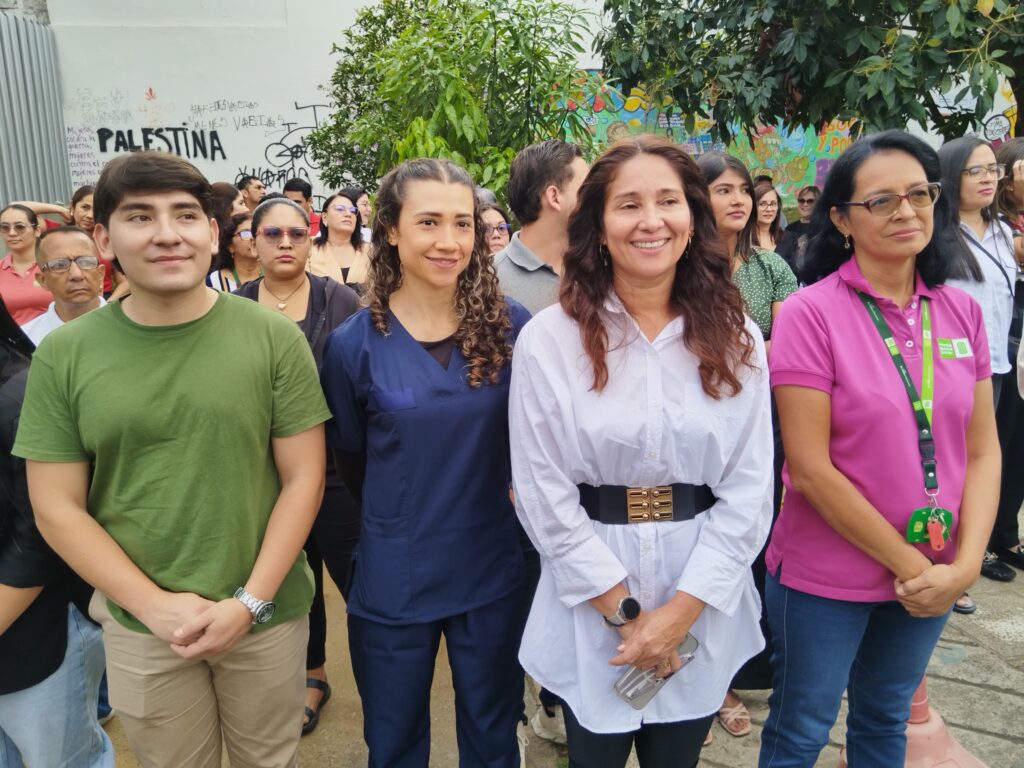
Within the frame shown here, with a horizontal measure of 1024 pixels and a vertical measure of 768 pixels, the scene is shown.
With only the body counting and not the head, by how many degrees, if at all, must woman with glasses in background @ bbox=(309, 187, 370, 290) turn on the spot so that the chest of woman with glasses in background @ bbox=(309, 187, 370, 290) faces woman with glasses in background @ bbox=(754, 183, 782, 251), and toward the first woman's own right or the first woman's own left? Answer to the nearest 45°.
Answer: approximately 45° to the first woman's own left

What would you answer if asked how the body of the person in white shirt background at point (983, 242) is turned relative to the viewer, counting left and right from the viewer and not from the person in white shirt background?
facing the viewer and to the right of the viewer

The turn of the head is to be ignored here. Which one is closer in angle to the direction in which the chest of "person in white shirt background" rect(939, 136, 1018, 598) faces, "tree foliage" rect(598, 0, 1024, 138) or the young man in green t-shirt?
the young man in green t-shirt

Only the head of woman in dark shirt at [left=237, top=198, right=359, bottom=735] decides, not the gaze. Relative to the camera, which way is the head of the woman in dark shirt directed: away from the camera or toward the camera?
toward the camera

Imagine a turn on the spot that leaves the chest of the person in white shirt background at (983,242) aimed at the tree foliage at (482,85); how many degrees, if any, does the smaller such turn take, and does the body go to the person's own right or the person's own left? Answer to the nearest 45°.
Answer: approximately 135° to the person's own right

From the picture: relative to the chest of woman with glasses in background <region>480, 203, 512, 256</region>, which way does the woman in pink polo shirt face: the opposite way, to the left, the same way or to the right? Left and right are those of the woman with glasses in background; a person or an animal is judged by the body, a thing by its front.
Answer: the same way

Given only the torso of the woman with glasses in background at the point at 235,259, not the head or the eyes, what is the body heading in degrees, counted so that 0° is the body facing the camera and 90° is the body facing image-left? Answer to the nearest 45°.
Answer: approximately 315°

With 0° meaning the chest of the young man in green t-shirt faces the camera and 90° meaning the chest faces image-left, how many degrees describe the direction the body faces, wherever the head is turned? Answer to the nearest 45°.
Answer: approximately 0°

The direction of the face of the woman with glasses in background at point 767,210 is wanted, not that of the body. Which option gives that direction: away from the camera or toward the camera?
toward the camera

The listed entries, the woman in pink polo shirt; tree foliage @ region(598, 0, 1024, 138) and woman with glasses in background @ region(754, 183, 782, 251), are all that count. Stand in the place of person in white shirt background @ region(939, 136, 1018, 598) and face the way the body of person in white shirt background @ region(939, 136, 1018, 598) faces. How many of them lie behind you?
2

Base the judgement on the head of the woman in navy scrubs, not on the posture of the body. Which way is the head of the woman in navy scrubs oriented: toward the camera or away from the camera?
toward the camera

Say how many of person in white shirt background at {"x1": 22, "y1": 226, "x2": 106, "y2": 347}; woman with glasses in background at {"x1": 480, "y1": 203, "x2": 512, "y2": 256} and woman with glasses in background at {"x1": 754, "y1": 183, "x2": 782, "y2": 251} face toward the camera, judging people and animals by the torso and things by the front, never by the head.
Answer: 3

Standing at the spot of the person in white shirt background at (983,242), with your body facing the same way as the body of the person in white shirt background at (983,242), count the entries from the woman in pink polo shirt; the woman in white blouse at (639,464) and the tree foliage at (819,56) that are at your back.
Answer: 1

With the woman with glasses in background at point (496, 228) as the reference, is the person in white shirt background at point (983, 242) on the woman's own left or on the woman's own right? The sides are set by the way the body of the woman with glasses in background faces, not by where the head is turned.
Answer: on the woman's own left

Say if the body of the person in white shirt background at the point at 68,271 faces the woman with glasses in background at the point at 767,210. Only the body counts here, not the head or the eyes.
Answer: no

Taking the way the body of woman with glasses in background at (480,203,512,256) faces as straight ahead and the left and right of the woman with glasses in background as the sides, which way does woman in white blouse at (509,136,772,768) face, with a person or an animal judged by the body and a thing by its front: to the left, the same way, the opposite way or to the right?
the same way

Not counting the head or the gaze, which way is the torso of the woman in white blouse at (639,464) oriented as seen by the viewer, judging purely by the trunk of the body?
toward the camera

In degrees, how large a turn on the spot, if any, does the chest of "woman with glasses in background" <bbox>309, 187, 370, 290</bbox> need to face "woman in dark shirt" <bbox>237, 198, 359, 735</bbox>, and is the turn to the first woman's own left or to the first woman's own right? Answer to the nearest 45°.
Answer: approximately 45° to the first woman's own right

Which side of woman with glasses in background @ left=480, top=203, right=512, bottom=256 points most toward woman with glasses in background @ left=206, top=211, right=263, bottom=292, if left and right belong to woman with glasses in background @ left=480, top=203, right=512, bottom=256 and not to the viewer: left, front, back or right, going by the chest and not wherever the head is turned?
right

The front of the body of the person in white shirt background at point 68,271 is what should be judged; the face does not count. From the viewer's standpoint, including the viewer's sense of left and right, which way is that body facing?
facing the viewer
